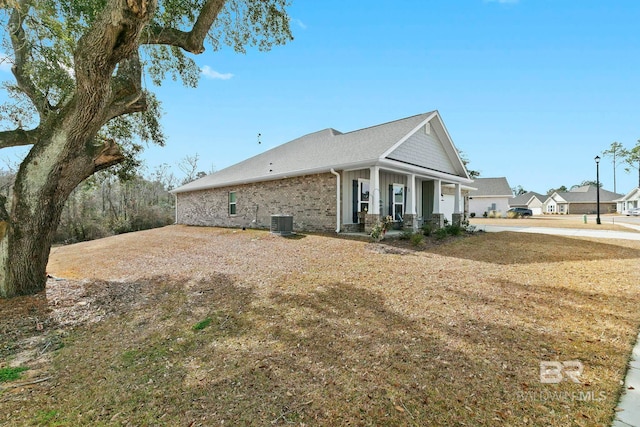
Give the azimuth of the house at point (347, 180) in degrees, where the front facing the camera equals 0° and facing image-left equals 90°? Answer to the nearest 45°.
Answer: approximately 315°

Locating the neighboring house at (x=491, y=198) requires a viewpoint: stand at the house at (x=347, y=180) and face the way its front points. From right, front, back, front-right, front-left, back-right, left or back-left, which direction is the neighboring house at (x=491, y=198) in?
left

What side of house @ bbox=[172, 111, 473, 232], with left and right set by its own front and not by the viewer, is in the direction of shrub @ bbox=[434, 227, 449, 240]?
front

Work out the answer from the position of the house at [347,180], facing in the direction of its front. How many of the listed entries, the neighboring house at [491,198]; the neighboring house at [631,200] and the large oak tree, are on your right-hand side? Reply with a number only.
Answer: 1

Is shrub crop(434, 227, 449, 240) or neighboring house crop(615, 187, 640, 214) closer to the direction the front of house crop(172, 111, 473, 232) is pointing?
the shrub

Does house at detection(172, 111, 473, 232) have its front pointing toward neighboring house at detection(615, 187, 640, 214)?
no

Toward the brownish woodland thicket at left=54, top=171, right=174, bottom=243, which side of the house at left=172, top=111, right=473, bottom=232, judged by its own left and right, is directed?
back

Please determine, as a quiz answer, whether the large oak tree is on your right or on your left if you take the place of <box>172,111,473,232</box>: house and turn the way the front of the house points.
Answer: on your right

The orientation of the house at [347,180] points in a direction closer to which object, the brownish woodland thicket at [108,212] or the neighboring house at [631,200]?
the neighboring house
